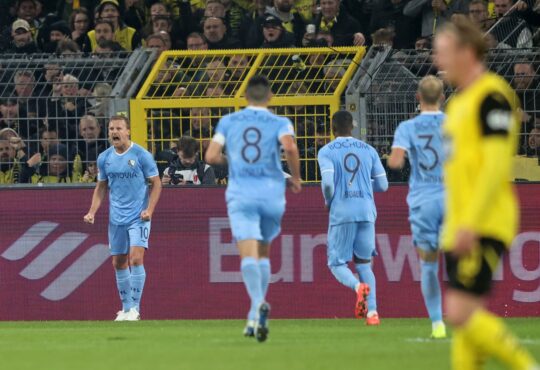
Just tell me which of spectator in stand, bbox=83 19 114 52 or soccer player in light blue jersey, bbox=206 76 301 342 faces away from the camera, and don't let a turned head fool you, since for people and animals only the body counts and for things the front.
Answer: the soccer player in light blue jersey

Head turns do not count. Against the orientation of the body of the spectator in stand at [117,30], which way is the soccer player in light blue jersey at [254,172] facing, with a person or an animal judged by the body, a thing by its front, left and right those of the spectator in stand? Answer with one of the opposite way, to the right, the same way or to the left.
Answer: the opposite way

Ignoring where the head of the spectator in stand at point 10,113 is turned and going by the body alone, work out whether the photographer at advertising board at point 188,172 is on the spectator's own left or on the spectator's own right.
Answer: on the spectator's own left

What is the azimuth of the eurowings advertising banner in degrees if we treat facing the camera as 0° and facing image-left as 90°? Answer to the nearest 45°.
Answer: approximately 0°

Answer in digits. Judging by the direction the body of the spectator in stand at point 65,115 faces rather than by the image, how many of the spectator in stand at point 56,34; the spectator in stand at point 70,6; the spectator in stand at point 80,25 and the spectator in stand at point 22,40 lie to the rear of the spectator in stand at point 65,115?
4

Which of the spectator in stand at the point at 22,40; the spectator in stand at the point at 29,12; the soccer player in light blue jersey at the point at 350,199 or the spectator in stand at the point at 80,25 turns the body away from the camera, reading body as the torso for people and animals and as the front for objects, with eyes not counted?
the soccer player in light blue jersey

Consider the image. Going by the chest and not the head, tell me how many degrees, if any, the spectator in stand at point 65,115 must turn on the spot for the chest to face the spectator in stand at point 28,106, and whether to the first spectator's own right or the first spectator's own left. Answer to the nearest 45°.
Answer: approximately 135° to the first spectator's own right

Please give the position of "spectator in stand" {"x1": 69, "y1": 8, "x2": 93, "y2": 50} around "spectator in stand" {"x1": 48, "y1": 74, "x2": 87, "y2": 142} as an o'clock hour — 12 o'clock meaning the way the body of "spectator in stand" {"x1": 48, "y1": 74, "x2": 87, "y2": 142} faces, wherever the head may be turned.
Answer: "spectator in stand" {"x1": 69, "y1": 8, "x2": 93, "y2": 50} is roughly at 6 o'clock from "spectator in stand" {"x1": 48, "y1": 74, "x2": 87, "y2": 142}.
